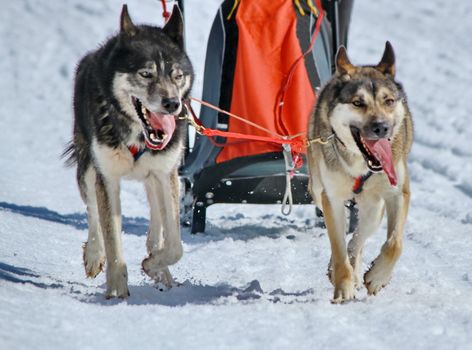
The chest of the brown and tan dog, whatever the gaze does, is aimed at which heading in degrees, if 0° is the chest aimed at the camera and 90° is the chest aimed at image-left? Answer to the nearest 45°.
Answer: approximately 0°

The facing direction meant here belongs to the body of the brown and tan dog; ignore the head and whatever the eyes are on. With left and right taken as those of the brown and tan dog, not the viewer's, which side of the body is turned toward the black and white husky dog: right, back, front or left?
right
